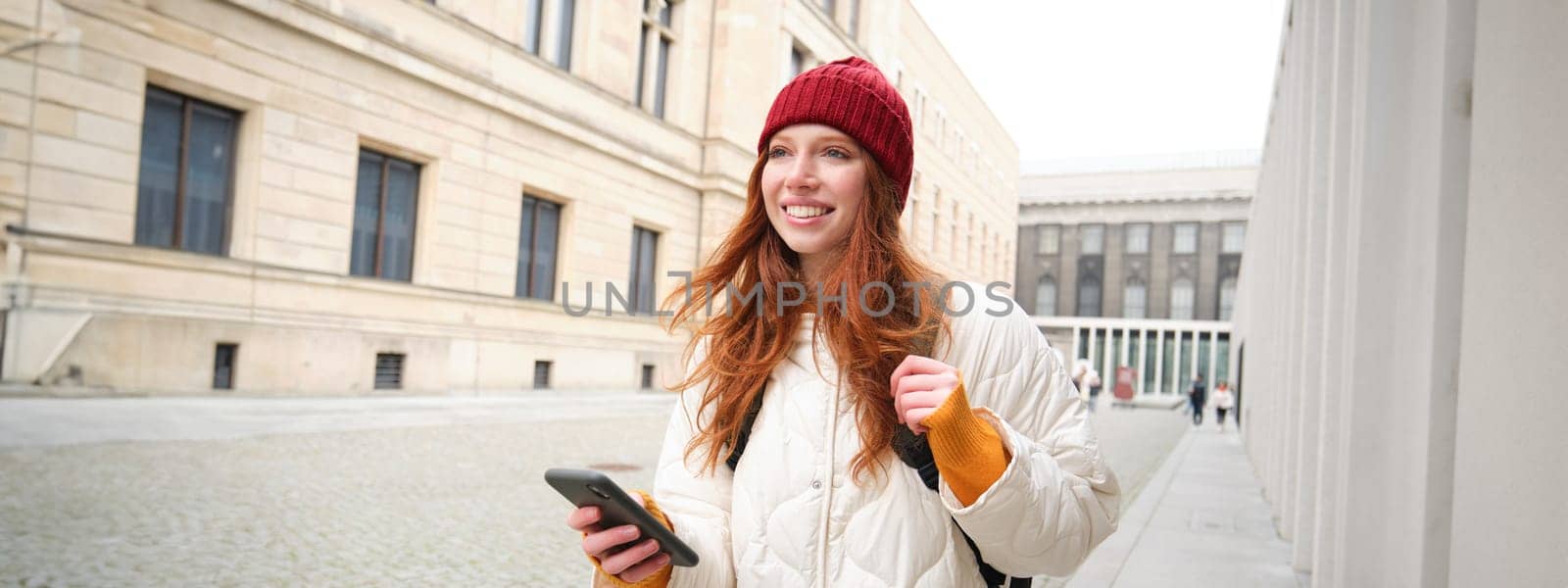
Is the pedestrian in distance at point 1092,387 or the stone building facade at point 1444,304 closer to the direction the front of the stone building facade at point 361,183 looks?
the stone building facade

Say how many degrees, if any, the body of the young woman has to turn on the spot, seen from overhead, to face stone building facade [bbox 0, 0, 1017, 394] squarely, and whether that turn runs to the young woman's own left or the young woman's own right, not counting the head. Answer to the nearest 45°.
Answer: approximately 90° to the young woman's own right

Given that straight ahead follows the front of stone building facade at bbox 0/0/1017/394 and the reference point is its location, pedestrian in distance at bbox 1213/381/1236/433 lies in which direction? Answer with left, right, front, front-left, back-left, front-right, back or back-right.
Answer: front-left

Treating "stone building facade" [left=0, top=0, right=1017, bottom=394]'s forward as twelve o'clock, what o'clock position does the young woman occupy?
The young woman is roughly at 1 o'clock from the stone building facade.

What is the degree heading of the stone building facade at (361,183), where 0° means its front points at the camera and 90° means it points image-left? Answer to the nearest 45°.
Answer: approximately 315°

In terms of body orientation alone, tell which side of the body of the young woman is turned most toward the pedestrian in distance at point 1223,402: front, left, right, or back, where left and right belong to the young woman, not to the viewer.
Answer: back

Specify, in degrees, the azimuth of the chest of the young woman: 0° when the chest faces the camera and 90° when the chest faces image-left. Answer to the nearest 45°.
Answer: approximately 45°

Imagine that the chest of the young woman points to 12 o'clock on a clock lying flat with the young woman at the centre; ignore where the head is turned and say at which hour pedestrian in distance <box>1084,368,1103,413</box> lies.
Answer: The pedestrian in distance is roughly at 5 o'clock from the young woman.
